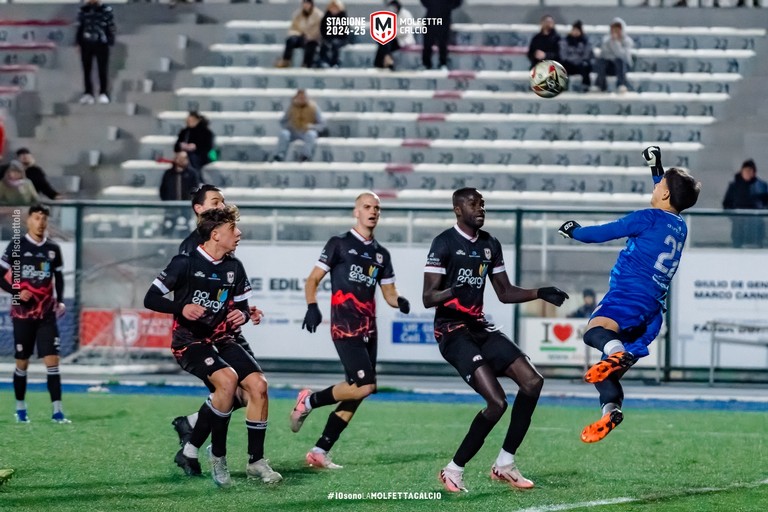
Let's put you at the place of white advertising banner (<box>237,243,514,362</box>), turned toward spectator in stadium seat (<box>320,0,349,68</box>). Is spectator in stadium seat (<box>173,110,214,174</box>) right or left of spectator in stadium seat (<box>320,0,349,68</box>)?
left

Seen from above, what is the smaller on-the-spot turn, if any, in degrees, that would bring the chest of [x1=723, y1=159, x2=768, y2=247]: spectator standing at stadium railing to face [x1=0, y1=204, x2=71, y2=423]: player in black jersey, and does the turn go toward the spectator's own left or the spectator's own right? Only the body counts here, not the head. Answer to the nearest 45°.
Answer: approximately 45° to the spectator's own right

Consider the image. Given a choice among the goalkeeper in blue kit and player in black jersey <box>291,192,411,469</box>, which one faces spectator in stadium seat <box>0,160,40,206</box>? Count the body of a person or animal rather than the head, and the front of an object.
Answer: the goalkeeper in blue kit

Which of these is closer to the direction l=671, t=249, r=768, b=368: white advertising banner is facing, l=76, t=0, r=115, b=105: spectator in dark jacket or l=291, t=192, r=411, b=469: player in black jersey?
the player in black jersey

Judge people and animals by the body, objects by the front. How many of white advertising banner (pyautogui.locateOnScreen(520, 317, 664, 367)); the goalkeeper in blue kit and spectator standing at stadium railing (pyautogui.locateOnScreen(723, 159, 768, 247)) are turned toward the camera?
2

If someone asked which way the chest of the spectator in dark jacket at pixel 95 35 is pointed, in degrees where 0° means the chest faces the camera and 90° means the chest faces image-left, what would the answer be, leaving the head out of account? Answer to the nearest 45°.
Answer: approximately 0°

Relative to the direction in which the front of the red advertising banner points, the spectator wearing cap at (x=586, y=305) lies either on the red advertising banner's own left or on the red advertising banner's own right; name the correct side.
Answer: on the red advertising banner's own left
